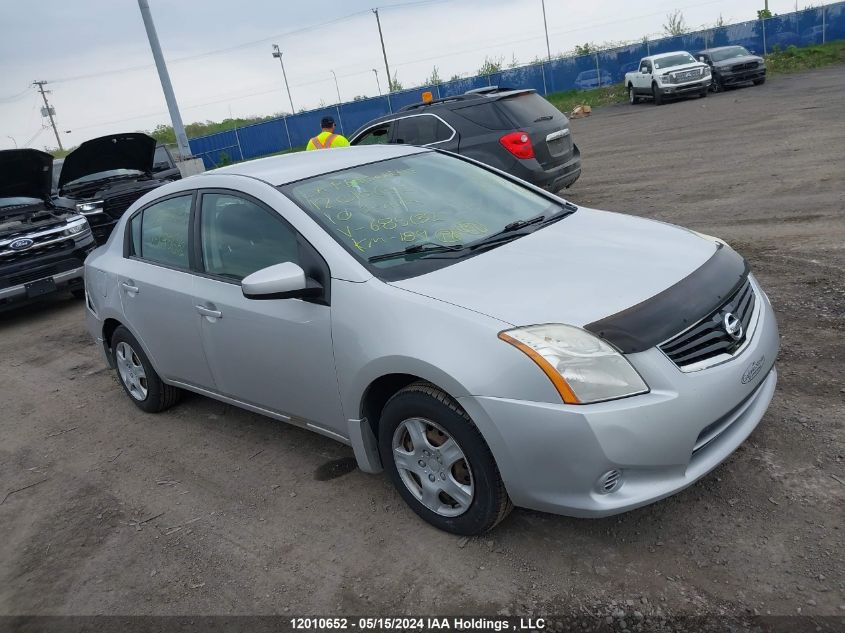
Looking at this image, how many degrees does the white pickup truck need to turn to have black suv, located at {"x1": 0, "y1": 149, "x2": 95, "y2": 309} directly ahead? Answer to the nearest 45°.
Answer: approximately 45° to its right

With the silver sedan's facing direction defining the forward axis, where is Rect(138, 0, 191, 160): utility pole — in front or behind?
behind

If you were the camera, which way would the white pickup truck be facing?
facing the viewer and to the right of the viewer

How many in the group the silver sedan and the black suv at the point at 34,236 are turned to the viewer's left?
0

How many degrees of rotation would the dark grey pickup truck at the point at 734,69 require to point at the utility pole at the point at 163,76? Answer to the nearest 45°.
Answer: approximately 90° to its right

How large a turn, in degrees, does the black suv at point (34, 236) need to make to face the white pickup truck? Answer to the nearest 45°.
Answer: approximately 90° to its left

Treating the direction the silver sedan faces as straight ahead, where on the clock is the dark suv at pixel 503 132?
The dark suv is roughly at 8 o'clock from the silver sedan.

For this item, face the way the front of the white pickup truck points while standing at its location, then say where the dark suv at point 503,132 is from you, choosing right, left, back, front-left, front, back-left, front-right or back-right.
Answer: front-right

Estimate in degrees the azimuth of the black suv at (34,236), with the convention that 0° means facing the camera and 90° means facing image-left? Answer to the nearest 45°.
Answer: approximately 315°

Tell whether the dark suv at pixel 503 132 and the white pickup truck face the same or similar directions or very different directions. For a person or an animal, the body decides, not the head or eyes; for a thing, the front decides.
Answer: very different directions

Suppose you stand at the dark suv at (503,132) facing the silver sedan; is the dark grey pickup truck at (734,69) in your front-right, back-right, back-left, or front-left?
back-left

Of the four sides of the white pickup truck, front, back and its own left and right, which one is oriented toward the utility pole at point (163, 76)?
right

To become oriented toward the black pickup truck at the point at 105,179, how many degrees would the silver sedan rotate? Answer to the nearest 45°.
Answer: approximately 180°

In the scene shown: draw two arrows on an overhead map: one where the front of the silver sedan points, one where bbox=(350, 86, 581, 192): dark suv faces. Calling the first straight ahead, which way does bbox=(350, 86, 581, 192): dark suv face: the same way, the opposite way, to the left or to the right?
the opposite way
